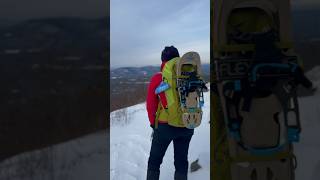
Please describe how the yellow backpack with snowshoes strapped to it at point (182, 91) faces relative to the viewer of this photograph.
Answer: facing the viewer and to the right of the viewer
